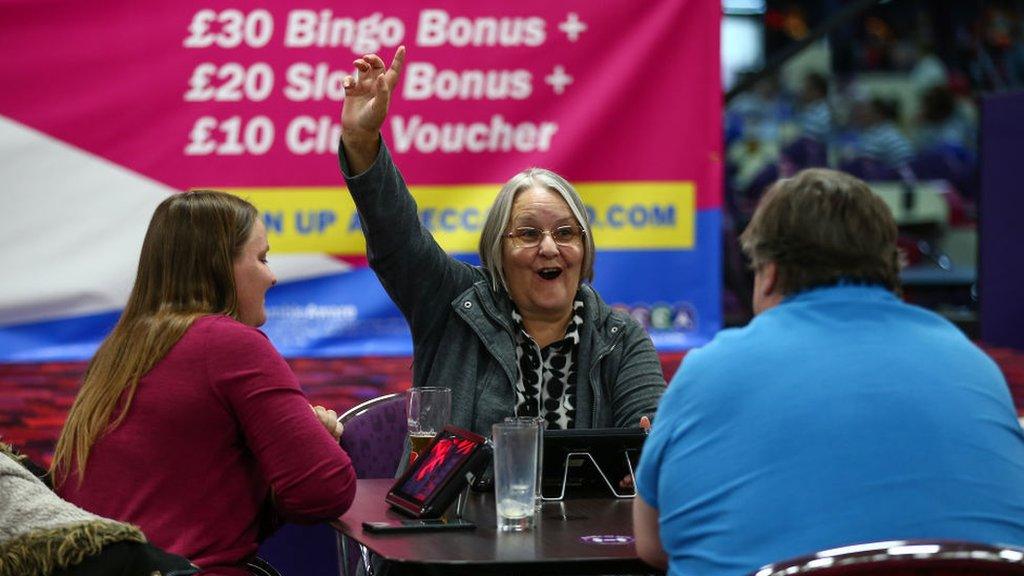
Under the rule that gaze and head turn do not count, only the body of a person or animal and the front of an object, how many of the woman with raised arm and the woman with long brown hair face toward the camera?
1

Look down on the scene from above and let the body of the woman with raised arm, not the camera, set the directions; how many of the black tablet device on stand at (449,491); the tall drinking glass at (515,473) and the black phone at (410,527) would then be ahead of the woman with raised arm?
3

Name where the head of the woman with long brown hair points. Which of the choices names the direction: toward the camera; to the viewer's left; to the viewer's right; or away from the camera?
to the viewer's right

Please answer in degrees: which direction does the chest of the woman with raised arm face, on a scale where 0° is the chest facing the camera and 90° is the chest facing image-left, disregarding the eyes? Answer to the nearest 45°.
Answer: approximately 0°

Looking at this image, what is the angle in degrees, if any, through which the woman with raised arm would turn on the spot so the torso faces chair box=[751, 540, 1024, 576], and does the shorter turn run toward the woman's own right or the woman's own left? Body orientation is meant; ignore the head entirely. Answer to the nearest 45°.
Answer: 0° — they already face it

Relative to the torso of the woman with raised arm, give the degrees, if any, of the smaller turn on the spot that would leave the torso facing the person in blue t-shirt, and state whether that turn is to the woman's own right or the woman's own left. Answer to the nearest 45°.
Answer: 0° — they already face them

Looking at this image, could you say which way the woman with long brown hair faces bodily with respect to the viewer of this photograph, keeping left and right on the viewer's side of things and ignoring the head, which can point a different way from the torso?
facing away from the viewer and to the right of the viewer

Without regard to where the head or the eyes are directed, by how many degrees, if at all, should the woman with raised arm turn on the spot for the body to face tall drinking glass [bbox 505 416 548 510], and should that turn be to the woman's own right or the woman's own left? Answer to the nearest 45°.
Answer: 0° — they already face it
